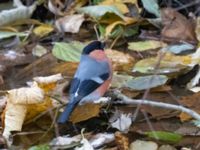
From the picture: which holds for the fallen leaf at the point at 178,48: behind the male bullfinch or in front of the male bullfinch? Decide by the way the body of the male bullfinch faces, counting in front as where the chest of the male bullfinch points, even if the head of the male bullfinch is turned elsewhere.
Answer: in front

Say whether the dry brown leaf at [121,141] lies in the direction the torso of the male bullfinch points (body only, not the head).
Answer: no

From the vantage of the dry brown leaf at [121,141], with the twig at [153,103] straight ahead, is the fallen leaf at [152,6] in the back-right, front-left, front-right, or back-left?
front-left

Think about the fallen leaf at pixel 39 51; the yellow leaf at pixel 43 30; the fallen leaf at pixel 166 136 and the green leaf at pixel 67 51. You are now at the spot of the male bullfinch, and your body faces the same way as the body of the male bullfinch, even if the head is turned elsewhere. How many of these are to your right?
1

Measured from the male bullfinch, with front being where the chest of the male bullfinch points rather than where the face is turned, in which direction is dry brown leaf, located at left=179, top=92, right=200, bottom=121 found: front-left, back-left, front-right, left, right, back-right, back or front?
front-right

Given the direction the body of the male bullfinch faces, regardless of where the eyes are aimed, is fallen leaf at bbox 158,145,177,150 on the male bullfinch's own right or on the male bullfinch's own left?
on the male bullfinch's own right

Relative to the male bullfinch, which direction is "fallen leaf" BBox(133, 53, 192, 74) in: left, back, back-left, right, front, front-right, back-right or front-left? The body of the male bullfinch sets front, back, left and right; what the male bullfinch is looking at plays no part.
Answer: front

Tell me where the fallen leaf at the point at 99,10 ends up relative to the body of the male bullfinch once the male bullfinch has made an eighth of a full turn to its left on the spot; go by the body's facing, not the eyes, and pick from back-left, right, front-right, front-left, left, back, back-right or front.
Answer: front

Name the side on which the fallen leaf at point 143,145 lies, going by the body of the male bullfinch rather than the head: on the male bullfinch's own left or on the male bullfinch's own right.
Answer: on the male bullfinch's own right

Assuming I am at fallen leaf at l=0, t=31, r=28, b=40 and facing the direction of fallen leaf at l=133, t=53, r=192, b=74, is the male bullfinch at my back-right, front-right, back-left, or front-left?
front-right
